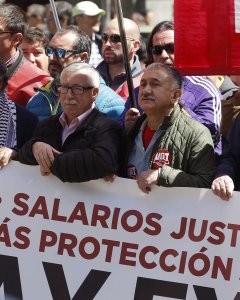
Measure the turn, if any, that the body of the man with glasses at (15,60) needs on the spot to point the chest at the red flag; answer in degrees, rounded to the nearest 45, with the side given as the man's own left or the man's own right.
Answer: approximately 90° to the man's own left

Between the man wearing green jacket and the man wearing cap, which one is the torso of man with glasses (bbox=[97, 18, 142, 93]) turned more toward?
the man wearing green jacket

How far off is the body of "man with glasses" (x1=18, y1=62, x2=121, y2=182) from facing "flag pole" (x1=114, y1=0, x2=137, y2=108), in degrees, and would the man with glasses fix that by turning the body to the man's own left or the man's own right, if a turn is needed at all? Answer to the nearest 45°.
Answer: approximately 180°

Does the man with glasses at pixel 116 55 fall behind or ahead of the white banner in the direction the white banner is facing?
behind

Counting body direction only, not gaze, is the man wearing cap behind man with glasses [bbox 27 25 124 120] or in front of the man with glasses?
behind

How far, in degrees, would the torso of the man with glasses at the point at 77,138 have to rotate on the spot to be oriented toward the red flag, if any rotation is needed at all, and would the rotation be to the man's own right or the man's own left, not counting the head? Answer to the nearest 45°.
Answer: approximately 135° to the man's own left

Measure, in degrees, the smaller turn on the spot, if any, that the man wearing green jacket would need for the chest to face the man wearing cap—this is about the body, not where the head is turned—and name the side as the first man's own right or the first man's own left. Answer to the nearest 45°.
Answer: approximately 135° to the first man's own right

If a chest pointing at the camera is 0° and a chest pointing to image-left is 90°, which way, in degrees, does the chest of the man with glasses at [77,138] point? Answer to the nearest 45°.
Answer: approximately 45°

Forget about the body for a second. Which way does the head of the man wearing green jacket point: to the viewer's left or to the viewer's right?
to the viewer's left
